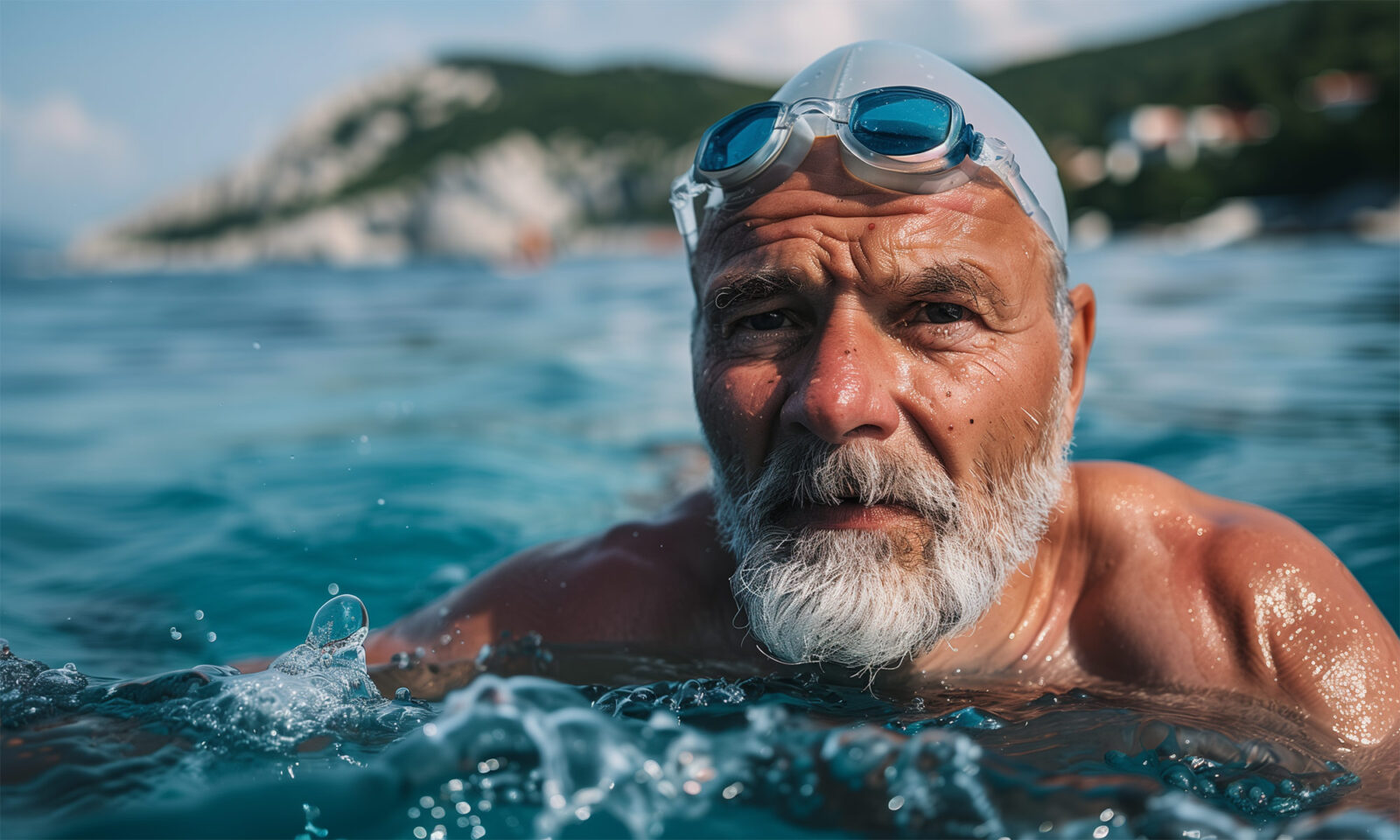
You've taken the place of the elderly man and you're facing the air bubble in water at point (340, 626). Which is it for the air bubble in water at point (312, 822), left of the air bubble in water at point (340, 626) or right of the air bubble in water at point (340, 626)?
left

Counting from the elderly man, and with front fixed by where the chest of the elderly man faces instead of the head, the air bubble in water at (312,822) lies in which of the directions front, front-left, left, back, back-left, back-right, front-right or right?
front-right

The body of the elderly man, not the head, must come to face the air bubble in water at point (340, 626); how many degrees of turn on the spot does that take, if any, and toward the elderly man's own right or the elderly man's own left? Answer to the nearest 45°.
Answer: approximately 90° to the elderly man's own right

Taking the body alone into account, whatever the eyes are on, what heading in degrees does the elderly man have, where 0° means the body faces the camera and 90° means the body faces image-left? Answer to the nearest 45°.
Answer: approximately 0°
